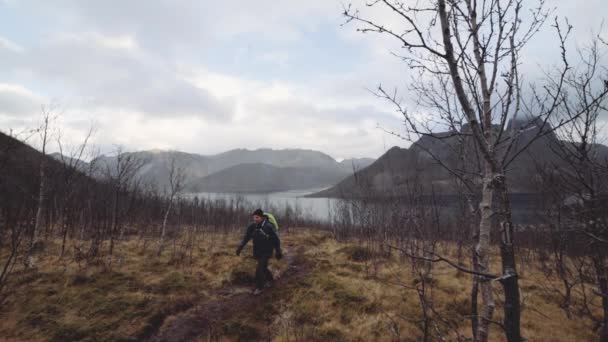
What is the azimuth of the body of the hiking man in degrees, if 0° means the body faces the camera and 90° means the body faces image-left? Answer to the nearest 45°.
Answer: approximately 45°

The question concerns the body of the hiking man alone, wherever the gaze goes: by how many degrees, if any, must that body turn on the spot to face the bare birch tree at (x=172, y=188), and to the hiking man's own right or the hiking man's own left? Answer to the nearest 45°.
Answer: approximately 90° to the hiking man's own right
